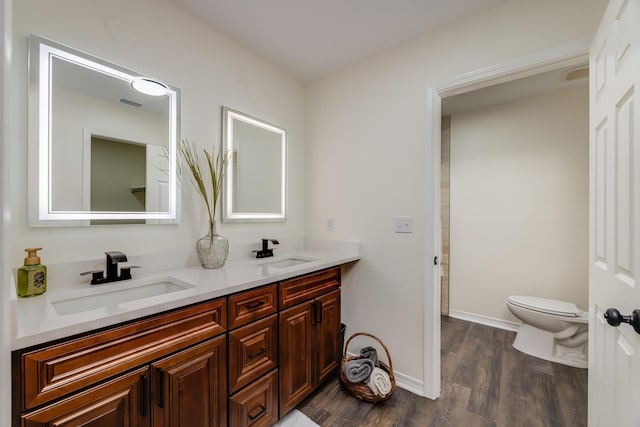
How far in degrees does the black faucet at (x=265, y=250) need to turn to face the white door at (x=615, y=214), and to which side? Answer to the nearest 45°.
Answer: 0° — it already faces it

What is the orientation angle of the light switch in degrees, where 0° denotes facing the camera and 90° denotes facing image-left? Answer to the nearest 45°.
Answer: approximately 0°

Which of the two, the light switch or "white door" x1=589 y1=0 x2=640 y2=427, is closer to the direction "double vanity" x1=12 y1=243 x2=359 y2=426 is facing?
the white door

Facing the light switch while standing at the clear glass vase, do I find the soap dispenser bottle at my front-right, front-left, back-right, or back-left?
back-right

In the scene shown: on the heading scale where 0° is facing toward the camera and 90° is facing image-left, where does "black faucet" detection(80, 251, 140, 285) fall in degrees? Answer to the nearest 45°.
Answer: approximately 315°

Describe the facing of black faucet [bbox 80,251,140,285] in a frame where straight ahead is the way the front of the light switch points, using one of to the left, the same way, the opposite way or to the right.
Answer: to the left

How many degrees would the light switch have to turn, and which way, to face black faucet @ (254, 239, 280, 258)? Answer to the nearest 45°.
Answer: approximately 90° to its right

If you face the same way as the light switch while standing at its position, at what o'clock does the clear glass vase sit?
The clear glass vase is roughly at 2 o'clock from the light switch.

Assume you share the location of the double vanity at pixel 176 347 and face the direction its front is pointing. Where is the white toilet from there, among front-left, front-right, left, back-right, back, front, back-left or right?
front-left

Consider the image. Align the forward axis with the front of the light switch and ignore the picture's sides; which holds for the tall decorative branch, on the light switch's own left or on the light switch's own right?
on the light switch's own right

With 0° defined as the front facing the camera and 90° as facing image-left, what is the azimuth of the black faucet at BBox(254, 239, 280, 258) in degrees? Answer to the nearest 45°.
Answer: approximately 315°

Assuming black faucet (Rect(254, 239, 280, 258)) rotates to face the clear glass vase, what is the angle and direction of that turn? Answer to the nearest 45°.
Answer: approximately 90° to its right
